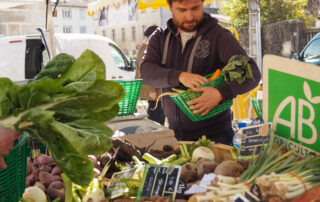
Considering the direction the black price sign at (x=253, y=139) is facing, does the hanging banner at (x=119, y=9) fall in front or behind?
behind

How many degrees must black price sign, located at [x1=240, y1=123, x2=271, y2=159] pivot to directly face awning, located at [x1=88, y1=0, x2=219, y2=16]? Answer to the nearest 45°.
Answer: approximately 180°

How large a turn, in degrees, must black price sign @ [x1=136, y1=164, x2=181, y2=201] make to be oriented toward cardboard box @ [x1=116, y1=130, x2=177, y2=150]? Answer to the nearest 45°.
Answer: approximately 180°

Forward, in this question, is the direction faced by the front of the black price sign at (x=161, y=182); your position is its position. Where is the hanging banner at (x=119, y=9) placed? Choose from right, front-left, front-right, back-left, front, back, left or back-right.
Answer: back

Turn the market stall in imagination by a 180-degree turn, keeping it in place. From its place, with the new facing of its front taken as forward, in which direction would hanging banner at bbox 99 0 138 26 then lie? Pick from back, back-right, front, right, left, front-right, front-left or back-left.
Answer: front

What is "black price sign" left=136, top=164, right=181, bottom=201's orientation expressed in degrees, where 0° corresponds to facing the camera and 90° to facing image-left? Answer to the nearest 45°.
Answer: approximately 0°

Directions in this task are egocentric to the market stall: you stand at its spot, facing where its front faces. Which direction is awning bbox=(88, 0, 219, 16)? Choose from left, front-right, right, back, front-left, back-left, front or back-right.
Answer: back

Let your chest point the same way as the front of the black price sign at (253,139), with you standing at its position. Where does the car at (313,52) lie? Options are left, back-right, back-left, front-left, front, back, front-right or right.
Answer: back

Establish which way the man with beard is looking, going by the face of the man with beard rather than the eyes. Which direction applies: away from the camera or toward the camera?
toward the camera

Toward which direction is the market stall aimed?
toward the camera

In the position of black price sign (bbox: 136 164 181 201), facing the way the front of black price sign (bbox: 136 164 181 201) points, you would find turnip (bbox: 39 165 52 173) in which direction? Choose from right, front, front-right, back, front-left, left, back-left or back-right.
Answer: back-right

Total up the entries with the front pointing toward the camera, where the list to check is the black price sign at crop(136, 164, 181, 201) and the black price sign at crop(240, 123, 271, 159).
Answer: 2

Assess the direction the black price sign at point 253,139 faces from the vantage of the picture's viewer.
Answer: facing the viewer

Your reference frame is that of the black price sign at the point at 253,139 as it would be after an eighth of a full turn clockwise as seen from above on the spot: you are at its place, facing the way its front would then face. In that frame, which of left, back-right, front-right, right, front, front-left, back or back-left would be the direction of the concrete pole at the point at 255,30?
back-right

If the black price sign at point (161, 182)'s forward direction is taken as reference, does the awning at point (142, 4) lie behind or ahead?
behind
